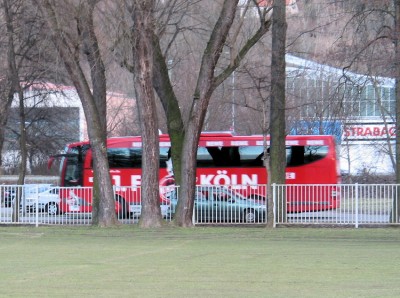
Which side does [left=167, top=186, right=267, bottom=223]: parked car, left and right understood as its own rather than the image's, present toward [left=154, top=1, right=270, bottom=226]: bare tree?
right

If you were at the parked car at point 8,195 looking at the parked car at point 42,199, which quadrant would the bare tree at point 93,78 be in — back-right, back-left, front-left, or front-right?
front-right

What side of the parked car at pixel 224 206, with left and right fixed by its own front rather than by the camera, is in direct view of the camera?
right

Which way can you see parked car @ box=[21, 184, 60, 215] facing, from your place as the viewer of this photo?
facing the viewer and to the left of the viewer

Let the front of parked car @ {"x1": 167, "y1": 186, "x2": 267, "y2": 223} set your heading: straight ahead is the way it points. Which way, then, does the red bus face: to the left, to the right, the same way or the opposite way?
the opposite way

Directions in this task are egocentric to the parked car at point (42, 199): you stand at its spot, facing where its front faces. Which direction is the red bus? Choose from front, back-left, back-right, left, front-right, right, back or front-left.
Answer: back

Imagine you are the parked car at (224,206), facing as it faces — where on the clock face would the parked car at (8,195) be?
the parked car at (8,195) is roughly at 6 o'clock from the parked car at (224,206).

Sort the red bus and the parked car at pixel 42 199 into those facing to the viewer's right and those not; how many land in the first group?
0

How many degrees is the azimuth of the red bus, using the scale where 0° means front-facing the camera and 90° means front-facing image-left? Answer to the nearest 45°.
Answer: approximately 90°
